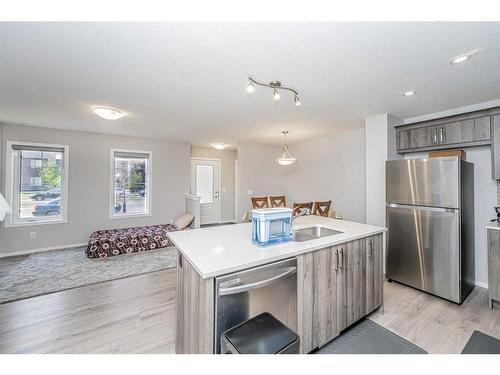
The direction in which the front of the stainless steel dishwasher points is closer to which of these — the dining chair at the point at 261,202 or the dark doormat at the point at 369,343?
the dark doormat

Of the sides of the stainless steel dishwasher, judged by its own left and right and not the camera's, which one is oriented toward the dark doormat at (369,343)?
left

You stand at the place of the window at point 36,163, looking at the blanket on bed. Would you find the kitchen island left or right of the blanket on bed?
right

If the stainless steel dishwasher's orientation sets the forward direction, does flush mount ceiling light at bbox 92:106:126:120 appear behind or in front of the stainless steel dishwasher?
behind

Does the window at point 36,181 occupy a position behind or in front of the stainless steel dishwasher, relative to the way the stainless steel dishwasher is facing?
behind

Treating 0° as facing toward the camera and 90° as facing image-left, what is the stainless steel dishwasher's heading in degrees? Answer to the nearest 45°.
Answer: approximately 315°

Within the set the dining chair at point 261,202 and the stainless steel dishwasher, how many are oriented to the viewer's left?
0
